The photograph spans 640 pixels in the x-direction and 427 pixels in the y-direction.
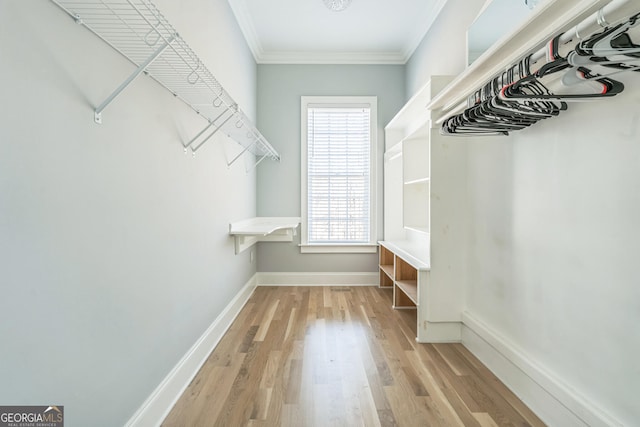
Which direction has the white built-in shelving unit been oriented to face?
to the viewer's left

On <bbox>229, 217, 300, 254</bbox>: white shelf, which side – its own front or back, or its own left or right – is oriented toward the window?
left

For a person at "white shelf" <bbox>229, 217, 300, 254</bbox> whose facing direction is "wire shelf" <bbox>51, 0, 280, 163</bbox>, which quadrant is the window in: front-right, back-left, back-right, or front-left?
back-left

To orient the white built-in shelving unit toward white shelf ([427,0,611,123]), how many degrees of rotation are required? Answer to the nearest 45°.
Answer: approximately 90° to its left

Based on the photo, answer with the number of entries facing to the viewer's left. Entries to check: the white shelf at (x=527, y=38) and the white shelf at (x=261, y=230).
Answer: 1

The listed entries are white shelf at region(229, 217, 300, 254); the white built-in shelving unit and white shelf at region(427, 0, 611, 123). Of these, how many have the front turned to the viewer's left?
2

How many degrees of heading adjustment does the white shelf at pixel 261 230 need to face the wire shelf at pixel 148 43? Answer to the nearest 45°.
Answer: approximately 45° to its right

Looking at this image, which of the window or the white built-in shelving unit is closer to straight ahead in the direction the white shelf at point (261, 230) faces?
the white built-in shelving unit

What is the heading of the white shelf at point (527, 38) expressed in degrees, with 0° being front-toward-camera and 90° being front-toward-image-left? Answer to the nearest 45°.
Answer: approximately 90°

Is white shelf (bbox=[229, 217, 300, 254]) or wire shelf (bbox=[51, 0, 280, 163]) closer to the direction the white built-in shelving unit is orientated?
the white shelf

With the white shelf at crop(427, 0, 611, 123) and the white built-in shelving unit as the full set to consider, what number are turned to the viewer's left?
2
